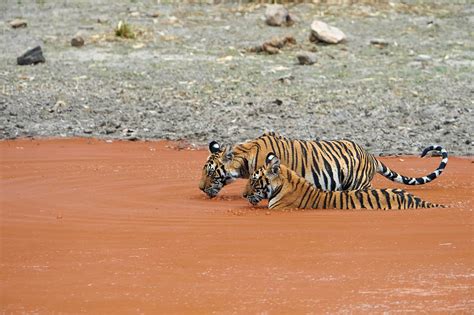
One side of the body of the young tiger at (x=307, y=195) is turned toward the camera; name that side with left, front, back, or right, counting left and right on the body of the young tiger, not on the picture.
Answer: left

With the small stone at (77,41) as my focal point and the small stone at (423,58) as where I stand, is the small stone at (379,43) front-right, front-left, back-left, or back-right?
front-right

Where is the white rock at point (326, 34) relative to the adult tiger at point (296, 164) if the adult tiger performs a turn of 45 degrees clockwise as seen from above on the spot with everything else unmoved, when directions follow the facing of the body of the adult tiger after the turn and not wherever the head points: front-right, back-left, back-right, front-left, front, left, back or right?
front-right

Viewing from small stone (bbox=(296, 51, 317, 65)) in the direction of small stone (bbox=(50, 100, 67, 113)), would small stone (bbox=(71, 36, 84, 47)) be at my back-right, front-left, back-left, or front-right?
front-right

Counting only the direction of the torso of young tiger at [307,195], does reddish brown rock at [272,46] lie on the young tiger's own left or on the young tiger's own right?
on the young tiger's own right

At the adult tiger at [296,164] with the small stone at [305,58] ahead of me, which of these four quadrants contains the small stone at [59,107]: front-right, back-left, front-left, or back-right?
front-left

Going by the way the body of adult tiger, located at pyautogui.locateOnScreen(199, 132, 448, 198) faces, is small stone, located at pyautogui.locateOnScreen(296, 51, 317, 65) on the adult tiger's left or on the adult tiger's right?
on the adult tiger's right

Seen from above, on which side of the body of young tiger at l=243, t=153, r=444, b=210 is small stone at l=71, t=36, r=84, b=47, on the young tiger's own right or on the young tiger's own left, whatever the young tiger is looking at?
on the young tiger's own right

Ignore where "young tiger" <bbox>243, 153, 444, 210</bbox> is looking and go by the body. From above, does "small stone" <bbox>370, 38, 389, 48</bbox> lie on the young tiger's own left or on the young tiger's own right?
on the young tiger's own right

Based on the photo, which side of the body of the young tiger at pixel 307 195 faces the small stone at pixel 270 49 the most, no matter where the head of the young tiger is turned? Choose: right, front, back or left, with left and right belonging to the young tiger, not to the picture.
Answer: right

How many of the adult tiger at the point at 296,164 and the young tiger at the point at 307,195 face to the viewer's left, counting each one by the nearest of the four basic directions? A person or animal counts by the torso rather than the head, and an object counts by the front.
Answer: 2

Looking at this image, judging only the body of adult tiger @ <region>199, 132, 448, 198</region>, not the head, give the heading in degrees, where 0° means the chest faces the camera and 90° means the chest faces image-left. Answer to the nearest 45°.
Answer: approximately 90°

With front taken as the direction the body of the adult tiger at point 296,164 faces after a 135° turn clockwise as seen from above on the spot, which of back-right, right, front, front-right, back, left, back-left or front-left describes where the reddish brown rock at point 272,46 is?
front-left
